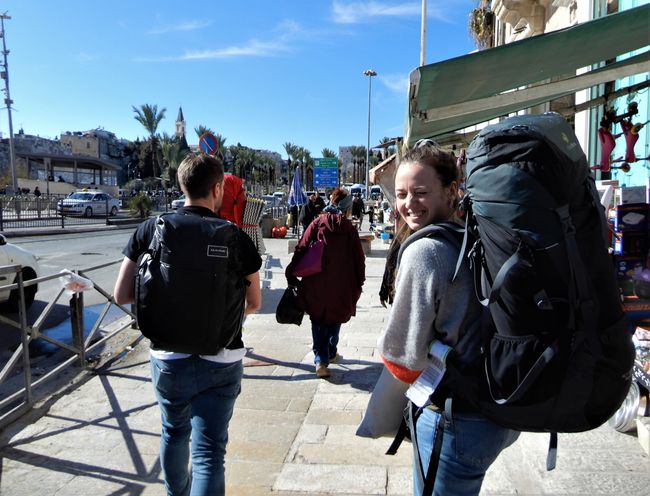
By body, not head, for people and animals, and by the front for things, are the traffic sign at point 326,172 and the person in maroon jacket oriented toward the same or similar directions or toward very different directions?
very different directions

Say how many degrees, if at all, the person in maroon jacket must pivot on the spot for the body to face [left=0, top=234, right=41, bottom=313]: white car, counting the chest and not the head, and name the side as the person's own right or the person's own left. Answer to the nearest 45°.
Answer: approximately 45° to the person's own left

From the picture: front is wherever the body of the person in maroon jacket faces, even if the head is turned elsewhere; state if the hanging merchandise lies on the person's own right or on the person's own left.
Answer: on the person's own right

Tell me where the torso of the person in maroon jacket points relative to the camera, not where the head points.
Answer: away from the camera

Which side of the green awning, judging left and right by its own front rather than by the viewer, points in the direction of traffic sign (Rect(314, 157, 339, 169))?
right

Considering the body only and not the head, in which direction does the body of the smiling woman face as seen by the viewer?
to the viewer's left

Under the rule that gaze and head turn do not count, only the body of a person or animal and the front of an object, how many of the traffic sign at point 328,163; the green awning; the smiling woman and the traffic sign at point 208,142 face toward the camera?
2

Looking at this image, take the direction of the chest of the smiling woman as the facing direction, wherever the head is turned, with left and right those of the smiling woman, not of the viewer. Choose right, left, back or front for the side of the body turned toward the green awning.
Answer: right

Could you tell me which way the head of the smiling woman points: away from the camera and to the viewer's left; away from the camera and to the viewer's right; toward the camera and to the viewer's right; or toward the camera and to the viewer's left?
toward the camera and to the viewer's left

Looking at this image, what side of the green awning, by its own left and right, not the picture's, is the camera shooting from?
left

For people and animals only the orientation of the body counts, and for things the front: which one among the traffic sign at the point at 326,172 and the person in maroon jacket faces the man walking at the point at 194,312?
the traffic sign

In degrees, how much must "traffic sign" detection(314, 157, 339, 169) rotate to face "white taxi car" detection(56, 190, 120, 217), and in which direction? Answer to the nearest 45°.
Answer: approximately 90° to its right
